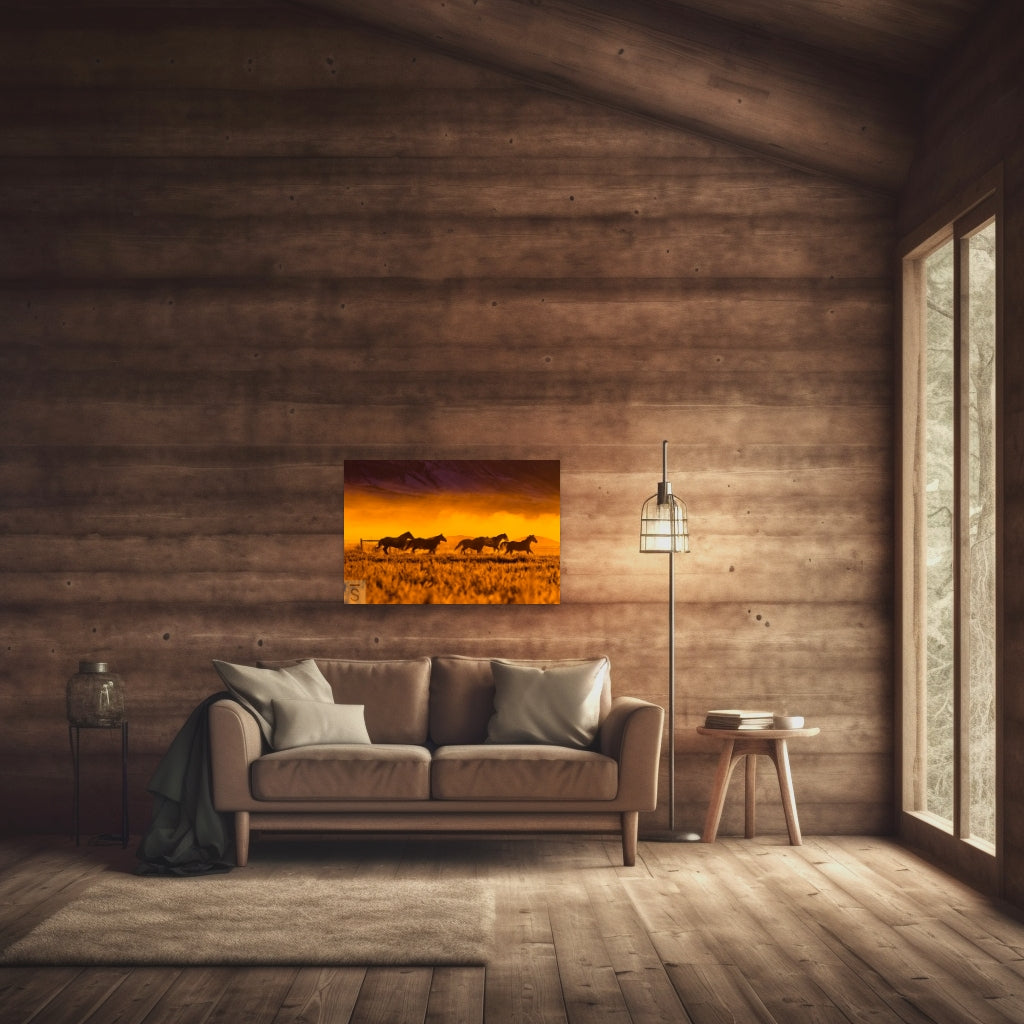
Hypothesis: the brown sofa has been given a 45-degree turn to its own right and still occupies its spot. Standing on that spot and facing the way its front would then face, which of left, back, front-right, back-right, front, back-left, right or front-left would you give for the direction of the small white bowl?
back-left

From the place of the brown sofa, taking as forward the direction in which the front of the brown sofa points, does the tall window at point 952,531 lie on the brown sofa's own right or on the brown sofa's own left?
on the brown sofa's own left

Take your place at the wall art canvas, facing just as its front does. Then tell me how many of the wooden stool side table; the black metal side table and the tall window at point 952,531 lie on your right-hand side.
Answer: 1

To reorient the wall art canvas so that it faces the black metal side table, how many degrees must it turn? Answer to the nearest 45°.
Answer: approximately 90° to its right

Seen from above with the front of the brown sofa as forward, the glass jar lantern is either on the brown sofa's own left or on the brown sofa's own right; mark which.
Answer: on the brown sofa's own right

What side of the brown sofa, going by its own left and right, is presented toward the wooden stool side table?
left

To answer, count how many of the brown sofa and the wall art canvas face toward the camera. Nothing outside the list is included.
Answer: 2

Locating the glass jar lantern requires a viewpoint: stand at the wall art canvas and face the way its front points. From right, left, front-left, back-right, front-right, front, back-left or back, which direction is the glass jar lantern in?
right

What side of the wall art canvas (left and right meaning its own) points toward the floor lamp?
left

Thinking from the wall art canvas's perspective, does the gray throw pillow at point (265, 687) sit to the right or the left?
on its right

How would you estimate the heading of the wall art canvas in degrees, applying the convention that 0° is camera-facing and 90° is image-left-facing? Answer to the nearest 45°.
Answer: approximately 0°

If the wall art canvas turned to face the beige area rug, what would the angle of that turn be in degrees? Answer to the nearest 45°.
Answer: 0° — it already faces it
